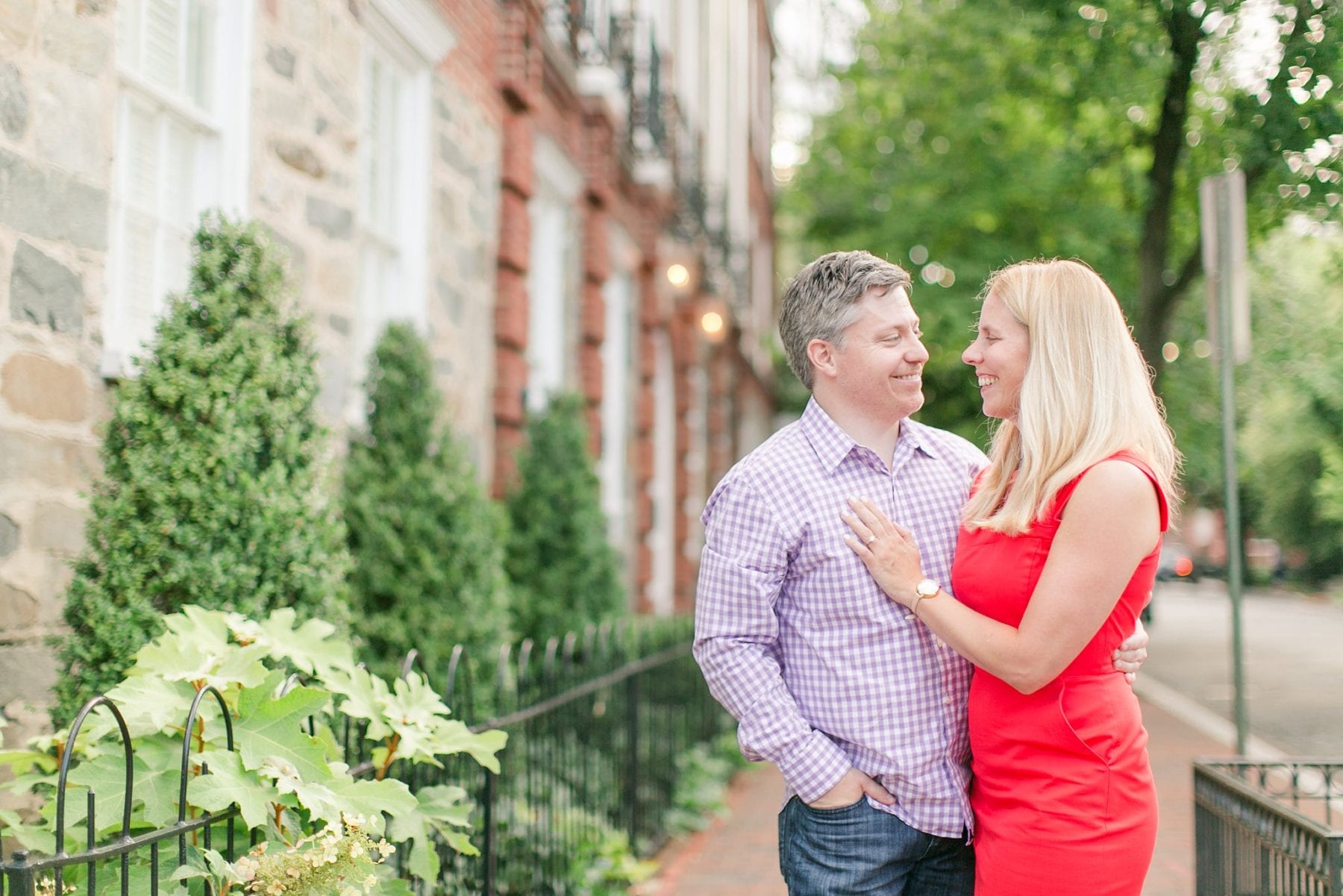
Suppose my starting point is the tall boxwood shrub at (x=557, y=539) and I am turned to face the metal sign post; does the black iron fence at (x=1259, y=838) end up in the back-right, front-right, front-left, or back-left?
front-right

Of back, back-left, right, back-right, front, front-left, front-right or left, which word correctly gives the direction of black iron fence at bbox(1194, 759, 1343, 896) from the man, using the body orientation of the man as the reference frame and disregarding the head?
left

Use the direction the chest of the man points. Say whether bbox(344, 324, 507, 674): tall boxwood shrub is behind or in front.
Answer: behind

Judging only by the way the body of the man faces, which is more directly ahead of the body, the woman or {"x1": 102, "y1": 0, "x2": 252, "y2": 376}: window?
the woman

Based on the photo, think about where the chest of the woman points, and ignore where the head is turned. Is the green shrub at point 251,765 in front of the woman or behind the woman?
in front

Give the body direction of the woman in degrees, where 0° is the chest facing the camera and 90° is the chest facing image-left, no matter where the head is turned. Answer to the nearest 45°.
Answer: approximately 90°

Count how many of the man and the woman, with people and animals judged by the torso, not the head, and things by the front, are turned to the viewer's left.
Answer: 1

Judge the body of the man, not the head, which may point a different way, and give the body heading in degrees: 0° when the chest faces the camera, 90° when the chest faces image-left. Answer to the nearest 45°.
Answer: approximately 315°

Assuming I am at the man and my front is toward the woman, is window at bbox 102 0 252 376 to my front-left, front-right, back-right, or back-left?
back-left

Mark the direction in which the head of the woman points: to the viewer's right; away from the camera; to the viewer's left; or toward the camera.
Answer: to the viewer's left

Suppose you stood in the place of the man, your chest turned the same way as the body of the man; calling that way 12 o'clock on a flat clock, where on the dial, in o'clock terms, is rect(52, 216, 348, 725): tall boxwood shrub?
The tall boxwood shrub is roughly at 5 o'clock from the man.

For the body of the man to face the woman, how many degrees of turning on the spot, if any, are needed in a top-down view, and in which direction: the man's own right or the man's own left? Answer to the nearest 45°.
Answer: approximately 45° to the man's own left

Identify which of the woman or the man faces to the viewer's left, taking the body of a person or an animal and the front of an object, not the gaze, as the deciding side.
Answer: the woman

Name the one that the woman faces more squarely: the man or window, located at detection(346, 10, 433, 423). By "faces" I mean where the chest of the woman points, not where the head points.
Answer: the man

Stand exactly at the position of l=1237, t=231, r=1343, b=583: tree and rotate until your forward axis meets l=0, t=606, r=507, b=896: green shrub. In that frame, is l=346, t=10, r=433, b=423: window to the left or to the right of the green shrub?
right
